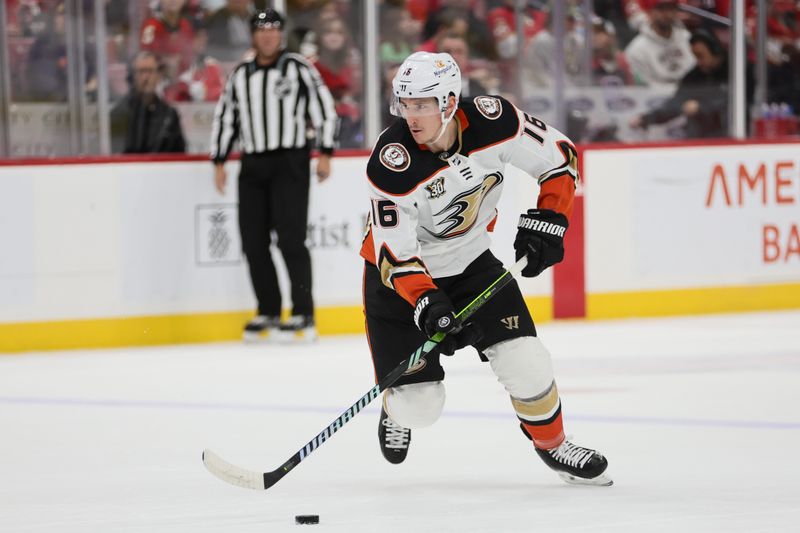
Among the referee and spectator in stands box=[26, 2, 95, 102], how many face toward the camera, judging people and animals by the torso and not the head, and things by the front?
2

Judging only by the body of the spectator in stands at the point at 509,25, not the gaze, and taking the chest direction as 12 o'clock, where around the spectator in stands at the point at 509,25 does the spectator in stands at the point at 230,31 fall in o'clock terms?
the spectator in stands at the point at 230,31 is roughly at 2 o'clock from the spectator in stands at the point at 509,25.

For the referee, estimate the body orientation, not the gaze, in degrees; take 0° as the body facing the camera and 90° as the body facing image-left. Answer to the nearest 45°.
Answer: approximately 0°

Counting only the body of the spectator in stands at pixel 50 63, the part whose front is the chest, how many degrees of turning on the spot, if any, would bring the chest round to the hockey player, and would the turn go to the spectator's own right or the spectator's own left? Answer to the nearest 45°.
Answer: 0° — they already face them

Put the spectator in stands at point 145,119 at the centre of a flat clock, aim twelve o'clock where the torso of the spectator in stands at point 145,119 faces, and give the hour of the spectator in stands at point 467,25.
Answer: the spectator in stands at point 467,25 is roughly at 8 o'clock from the spectator in stands at point 145,119.

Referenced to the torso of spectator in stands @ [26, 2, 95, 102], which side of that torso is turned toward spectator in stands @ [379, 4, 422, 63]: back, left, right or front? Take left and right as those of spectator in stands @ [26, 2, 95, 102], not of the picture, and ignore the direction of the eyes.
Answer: left
